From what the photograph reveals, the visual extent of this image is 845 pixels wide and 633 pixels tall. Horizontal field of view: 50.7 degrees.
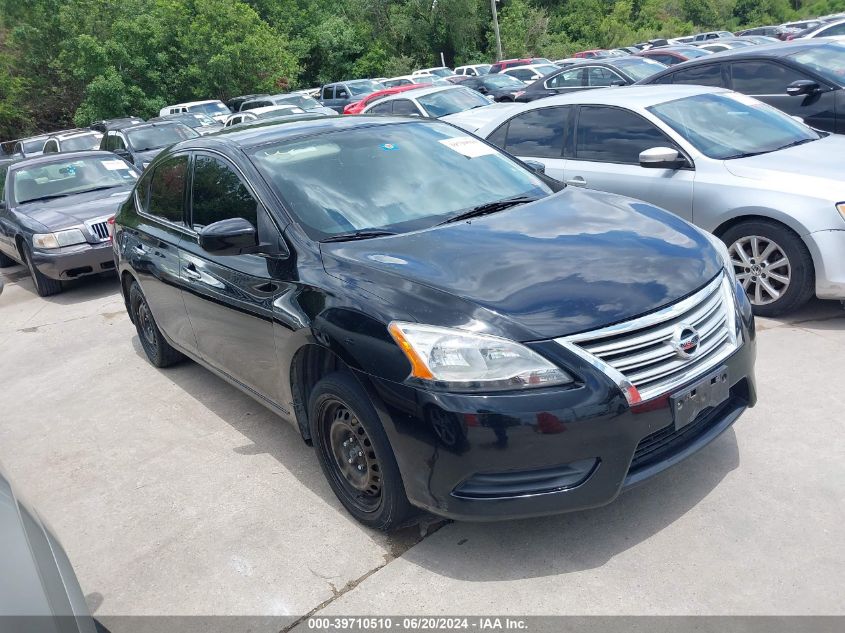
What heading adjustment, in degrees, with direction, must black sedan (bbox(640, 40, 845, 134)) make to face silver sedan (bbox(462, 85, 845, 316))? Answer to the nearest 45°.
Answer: approximately 45° to its right

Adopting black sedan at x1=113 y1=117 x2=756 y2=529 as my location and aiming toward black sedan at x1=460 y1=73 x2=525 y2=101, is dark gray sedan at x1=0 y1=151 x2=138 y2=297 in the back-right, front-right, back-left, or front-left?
front-left

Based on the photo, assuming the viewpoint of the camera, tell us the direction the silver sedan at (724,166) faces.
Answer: facing the viewer and to the right of the viewer

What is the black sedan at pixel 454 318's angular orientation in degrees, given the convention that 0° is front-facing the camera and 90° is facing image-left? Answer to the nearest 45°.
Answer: approximately 315°

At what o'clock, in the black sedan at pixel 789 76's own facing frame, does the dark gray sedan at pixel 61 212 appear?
The dark gray sedan is roughly at 4 o'clock from the black sedan.

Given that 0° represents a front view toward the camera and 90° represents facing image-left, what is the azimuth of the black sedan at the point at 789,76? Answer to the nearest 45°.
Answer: approximately 315°

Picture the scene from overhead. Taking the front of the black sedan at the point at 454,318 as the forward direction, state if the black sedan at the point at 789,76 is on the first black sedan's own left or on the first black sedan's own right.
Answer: on the first black sedan's own left

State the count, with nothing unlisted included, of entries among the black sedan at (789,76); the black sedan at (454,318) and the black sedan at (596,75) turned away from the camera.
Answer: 0

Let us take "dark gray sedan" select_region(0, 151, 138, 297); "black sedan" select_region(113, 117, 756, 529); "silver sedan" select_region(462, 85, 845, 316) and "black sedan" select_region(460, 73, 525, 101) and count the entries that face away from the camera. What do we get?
0

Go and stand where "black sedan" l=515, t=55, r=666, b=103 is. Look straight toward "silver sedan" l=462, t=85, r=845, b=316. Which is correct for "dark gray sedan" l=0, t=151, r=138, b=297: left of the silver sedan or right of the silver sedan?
right

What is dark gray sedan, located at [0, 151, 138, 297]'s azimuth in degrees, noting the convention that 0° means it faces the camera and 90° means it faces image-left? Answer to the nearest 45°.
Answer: approximately 315°

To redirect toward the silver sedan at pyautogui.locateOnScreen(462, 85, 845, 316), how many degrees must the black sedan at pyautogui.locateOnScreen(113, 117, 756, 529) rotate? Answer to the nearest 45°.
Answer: approximately 90° to its left
